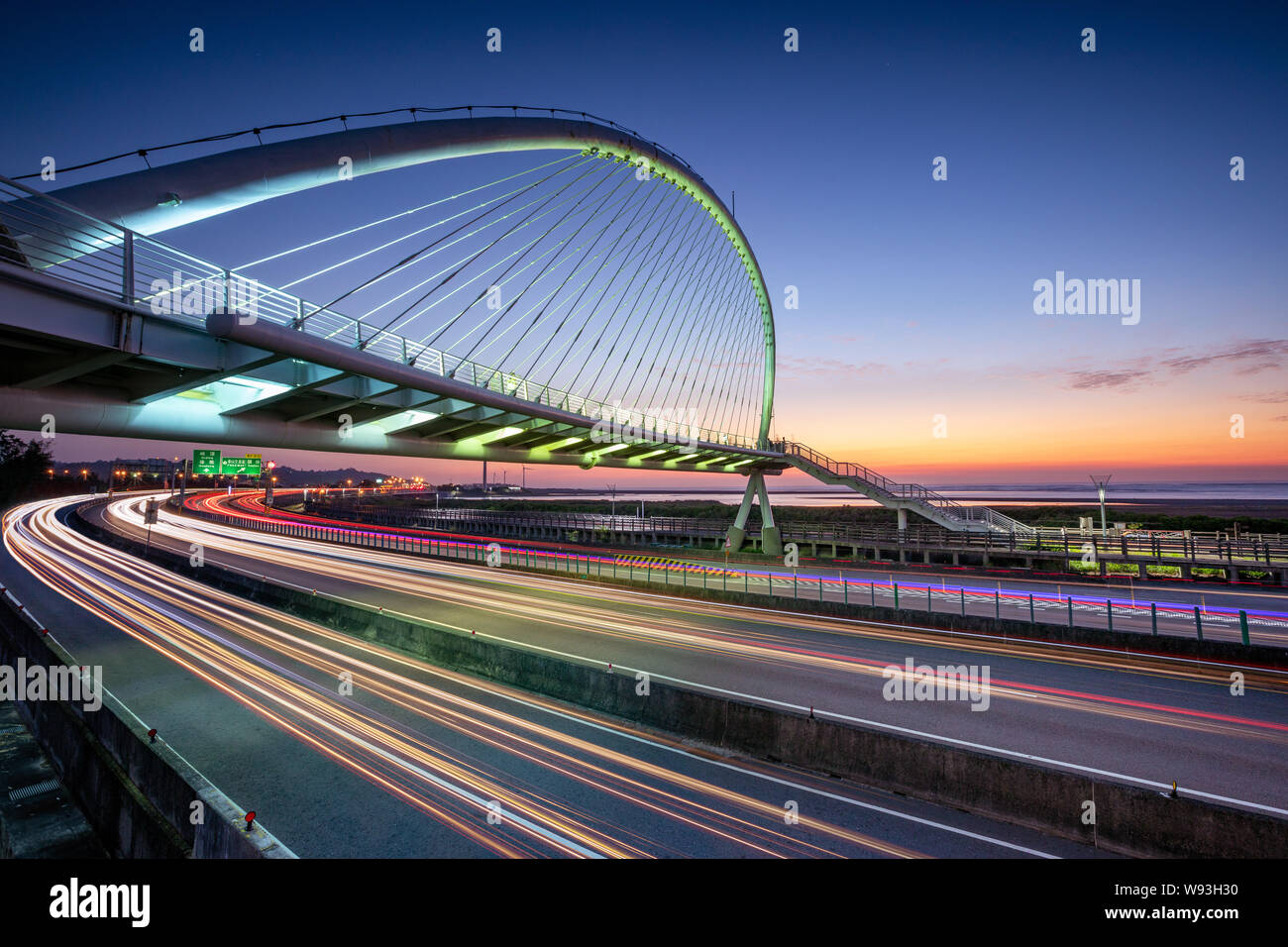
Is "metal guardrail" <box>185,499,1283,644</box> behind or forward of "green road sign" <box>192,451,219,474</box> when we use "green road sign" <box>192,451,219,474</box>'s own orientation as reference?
forward

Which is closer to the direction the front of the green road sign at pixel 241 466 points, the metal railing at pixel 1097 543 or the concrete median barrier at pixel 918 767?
the concrete median barrier

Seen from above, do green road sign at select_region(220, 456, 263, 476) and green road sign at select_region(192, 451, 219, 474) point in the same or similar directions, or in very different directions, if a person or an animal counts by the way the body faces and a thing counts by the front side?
same or similar directions

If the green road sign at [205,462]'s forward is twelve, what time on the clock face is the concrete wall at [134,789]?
The concrete wall is roughly at 12 o'clock from the green road sign.

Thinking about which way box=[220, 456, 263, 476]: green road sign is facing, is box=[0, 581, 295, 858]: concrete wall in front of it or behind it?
in front

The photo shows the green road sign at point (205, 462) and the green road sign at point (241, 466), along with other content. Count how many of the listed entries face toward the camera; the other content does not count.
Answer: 2

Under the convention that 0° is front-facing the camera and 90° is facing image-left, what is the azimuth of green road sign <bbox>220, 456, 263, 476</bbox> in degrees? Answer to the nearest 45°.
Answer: approximately 0°

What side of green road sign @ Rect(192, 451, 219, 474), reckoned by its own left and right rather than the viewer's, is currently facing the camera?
front

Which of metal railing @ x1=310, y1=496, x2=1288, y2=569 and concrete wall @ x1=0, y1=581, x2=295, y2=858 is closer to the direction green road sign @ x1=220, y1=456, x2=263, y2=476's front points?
the concrete wall

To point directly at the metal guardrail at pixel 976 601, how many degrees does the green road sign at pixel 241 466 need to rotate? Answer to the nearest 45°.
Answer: approximately 45° to its left

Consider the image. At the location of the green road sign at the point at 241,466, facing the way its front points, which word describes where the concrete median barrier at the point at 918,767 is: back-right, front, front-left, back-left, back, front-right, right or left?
front
